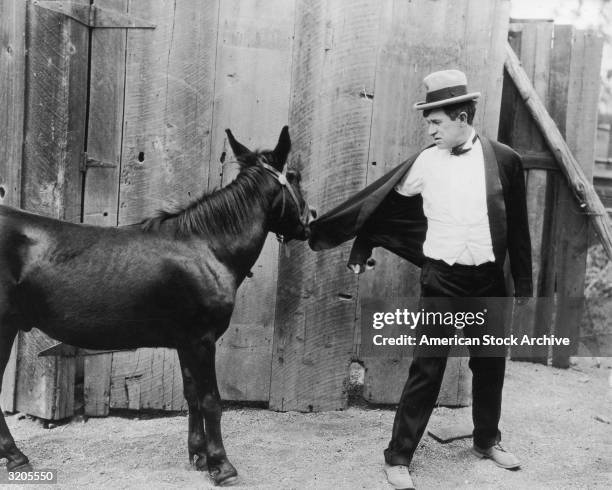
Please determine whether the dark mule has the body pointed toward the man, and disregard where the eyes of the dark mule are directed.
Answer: yes

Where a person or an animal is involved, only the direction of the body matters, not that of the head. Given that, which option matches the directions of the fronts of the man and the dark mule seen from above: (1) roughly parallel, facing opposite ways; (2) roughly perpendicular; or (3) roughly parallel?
roughly perpendicular

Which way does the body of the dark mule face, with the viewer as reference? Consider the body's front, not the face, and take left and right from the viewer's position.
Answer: facing to the right of the viewer

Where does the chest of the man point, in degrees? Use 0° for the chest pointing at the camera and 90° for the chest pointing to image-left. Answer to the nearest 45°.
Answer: approximately 0°

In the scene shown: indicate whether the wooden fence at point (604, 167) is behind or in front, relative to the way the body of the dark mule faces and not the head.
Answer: in front

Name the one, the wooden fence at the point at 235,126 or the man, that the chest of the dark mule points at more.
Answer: the man

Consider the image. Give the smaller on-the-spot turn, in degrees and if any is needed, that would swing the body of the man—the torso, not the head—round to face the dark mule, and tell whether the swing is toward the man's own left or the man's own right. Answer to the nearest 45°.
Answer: approximately 90° to the man's own right

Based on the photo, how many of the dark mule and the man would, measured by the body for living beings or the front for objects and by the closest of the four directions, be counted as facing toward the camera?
1
